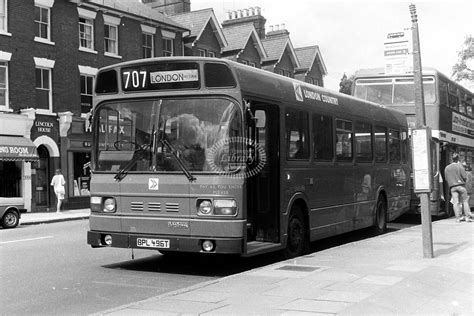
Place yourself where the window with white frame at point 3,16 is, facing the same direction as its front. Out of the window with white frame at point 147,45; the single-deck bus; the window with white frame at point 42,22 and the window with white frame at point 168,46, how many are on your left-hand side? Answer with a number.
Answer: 3

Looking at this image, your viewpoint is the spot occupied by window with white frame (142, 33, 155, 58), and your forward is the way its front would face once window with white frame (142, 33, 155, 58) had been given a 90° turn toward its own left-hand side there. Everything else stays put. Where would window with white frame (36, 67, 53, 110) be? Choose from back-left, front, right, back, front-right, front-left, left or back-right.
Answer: back

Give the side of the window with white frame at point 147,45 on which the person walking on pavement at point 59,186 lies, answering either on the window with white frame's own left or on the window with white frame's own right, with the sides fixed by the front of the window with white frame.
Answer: on the window with white frame's own right

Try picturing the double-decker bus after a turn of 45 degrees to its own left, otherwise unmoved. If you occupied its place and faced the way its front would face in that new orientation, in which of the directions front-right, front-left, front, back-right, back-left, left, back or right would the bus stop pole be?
front

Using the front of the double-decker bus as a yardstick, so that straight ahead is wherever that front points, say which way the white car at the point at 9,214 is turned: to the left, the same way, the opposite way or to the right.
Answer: the opposite way

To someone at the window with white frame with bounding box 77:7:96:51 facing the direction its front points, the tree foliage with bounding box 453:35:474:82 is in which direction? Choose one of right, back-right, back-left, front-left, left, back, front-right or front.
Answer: front-left

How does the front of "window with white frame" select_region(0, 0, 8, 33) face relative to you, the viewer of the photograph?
facing the viewer and to the right of the viewer

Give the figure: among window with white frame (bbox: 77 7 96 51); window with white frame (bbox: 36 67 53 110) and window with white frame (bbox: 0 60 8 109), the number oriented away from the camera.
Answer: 0

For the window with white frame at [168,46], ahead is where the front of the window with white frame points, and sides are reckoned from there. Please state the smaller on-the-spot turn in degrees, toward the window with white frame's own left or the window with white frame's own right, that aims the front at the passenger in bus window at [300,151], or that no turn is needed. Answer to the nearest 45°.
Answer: approximately 45° to the window with white frame's own right

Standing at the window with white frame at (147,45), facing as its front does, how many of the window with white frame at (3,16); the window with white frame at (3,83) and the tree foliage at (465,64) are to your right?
2

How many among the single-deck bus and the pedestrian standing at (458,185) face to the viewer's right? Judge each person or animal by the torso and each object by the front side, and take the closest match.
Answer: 0
